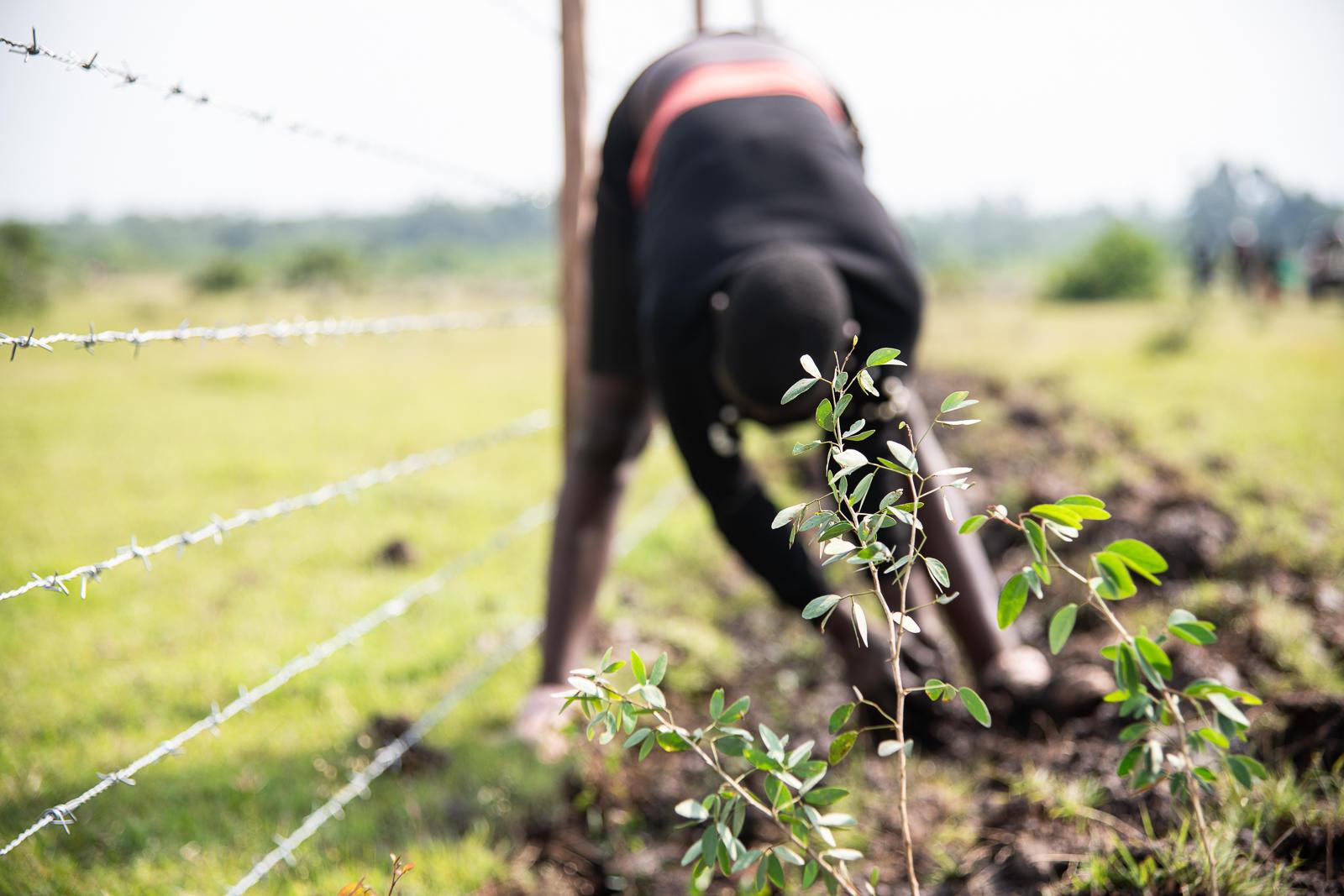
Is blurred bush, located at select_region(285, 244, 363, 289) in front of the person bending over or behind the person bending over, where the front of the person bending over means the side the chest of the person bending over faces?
behind

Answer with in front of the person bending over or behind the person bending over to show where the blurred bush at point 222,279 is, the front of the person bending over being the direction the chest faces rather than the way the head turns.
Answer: behind

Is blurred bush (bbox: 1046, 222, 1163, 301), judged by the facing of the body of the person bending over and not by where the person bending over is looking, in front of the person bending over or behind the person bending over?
behind

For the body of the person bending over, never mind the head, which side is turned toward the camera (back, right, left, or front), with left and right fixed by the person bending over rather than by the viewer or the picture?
front
